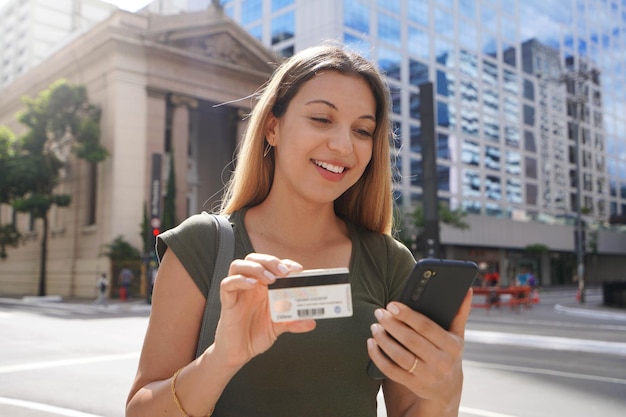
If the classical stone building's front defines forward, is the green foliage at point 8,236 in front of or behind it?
behind

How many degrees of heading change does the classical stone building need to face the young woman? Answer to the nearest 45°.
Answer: approximately 45° to its right

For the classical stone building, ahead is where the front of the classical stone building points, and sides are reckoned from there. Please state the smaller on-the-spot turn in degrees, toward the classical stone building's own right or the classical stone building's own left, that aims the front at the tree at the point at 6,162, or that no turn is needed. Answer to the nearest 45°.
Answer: approximately 135° to the classical stone building's own right

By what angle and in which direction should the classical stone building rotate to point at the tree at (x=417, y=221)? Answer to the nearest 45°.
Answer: approximately 45° to its left

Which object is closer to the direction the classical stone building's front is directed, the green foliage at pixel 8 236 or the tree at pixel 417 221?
the tree

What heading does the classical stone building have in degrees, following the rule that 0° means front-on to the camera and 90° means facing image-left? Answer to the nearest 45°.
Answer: approximately 315°

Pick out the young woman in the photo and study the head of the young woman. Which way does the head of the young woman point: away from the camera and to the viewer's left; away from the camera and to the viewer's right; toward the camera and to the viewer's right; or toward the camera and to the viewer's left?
toward the camera and to the viewer's right

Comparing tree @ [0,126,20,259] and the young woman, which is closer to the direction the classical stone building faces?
the young woman
